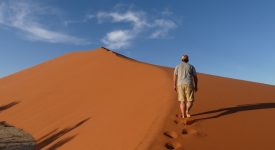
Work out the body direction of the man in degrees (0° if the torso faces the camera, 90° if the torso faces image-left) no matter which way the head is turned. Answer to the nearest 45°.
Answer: approximately 180°
